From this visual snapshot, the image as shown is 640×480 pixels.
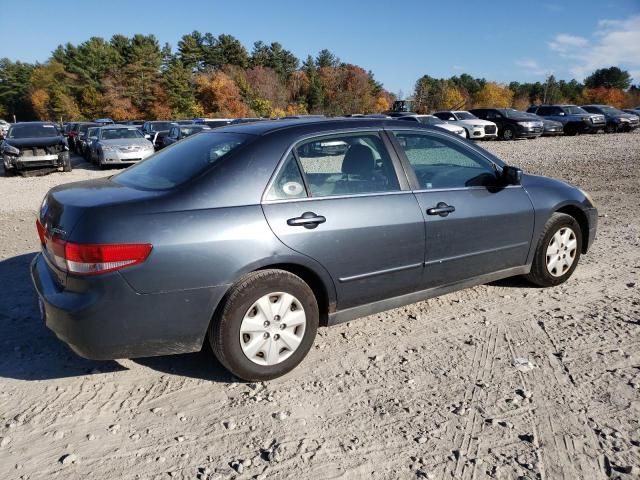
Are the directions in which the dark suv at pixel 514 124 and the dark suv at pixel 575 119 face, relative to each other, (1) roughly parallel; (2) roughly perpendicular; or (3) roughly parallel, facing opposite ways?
roughly parallel

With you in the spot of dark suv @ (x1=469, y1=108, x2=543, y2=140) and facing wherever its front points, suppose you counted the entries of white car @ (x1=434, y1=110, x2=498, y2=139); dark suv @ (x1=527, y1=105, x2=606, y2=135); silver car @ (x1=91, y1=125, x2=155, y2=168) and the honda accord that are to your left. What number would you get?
1

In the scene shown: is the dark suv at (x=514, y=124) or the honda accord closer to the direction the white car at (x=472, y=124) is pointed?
the honda accord

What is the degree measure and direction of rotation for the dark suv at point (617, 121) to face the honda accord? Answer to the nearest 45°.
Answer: approximately 45° to its right

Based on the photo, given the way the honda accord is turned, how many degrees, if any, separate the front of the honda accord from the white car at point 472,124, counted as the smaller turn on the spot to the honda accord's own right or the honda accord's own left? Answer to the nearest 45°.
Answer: approximately 45° to the honda accord's own left

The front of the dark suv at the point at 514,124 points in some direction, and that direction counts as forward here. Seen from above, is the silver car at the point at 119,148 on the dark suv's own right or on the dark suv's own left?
on the dark suv's own right

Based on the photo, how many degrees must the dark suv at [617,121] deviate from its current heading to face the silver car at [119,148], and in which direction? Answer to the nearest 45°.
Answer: approximately 90° to its right

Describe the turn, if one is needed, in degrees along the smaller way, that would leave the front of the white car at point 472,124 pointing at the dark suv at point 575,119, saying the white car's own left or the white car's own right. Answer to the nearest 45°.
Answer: approximately 90° to the white car's own left

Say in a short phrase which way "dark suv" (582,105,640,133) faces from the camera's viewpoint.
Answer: facing the viewer and to the right of the viewer

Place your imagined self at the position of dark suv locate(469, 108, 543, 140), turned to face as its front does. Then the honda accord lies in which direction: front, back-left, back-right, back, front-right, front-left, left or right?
front-right

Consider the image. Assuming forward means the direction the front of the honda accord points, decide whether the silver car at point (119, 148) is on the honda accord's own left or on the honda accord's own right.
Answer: on the honda accord's own left

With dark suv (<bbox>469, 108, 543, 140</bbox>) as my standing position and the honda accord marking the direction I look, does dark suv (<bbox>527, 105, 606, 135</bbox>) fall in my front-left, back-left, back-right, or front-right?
back-left

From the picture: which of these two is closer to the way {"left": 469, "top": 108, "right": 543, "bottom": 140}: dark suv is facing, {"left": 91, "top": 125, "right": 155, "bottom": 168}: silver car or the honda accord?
the honda accord

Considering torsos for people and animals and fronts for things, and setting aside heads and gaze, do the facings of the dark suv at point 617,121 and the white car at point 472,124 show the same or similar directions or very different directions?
same or similar directions

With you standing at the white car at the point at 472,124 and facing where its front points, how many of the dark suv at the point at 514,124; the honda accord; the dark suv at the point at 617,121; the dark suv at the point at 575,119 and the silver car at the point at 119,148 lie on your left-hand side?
3

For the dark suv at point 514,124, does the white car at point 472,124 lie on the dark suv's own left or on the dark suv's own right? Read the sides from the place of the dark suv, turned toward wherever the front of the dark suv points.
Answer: on the dark suv's own right

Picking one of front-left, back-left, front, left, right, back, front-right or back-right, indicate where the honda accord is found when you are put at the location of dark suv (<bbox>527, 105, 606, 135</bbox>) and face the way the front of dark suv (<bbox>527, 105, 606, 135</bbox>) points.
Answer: front-right
